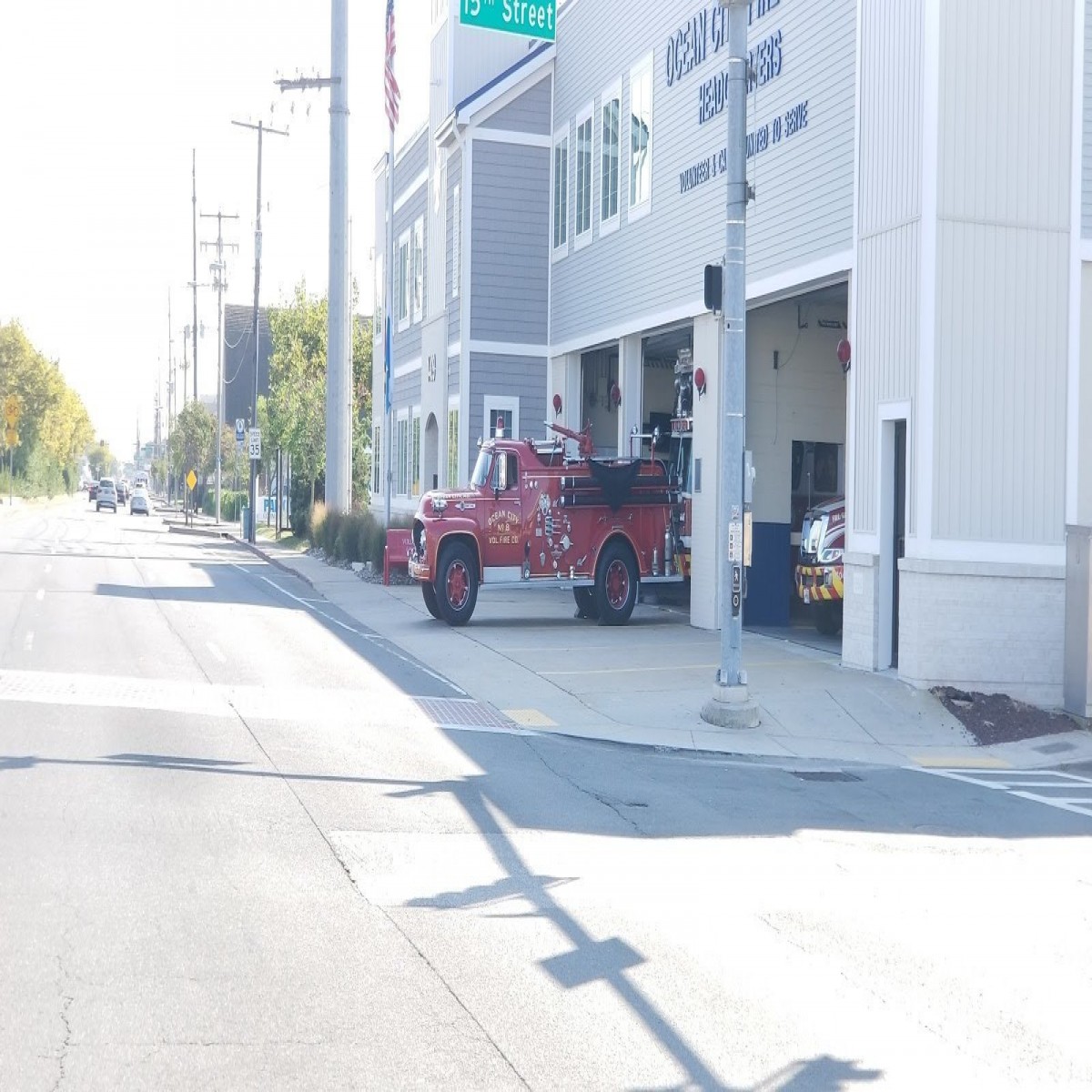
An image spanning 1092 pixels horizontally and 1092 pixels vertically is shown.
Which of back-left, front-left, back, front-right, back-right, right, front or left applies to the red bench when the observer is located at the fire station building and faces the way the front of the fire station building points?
right

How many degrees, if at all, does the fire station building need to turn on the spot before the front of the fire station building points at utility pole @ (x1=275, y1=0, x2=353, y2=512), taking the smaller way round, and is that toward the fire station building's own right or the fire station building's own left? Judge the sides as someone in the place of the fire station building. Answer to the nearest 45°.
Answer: approximately 90° to the fire station building's own right

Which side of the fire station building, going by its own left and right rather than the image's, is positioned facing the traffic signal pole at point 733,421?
front

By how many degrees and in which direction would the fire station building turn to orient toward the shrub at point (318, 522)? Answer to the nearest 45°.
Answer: approximately 90° to its right

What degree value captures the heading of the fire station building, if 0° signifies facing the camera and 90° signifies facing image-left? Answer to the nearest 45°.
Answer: approximately 45°

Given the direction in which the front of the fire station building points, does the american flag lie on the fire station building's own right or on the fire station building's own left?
on the fire station building's own right
